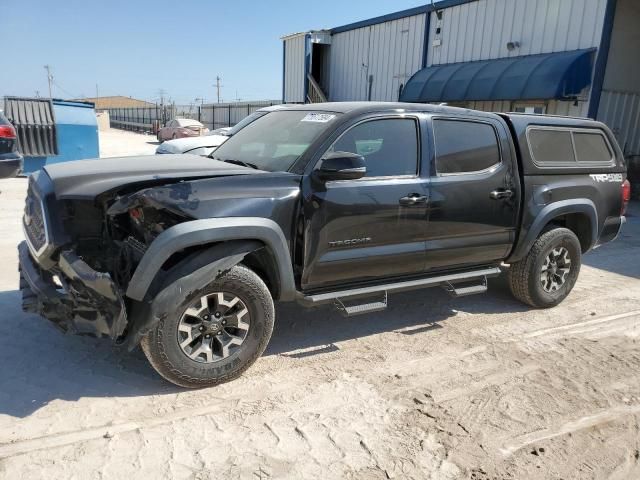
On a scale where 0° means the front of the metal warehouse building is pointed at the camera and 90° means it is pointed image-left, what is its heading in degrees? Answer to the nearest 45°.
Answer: approximately 45°

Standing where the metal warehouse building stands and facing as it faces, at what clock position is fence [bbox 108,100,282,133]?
The fence is roughly at 3 o'clock from the metal warehouse building.

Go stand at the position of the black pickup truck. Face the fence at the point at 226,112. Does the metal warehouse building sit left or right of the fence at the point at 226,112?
right

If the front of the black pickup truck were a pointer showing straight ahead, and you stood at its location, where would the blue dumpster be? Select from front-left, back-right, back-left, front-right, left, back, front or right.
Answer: right

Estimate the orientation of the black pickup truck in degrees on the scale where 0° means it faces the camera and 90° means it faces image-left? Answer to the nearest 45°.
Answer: approximately 45°

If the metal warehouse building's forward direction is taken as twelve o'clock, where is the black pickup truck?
The black pickup truck is roughly at 11 o'clock from the metal warehouse building.

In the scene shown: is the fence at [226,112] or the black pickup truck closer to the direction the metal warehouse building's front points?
the black pickup truck

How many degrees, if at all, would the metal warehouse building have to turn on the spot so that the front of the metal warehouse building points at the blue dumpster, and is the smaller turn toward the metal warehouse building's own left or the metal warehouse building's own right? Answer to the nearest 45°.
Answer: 0° — it already faces it

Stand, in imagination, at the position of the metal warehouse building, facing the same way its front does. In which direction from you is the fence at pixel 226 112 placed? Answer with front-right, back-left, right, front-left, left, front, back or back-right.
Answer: right
